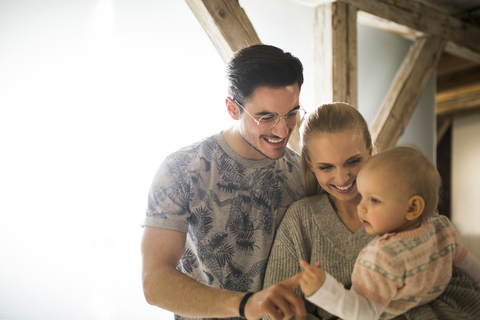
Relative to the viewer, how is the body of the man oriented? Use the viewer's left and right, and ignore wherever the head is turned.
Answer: facing the viewer and to the right of the viewer

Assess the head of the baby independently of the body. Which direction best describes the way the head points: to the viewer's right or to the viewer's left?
to the viewer's left

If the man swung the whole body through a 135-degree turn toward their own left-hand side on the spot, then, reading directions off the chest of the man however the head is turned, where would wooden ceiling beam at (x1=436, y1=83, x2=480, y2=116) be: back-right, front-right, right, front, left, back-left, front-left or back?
front-right

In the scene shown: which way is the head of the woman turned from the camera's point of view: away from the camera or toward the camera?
toward the camera

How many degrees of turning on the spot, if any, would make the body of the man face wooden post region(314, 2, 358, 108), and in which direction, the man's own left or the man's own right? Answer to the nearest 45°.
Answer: approximately 90° to the man's own left

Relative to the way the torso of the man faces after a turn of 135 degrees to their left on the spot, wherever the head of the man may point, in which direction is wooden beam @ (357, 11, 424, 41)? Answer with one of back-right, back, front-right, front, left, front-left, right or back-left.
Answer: front-right

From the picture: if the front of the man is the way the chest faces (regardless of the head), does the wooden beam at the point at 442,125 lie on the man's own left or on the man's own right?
on the man's own left

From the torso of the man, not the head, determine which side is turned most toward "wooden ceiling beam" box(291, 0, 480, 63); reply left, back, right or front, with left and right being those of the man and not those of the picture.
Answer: left

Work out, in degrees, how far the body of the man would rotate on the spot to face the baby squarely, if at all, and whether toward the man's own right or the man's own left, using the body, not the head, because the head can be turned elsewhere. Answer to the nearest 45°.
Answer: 0° — they already face them

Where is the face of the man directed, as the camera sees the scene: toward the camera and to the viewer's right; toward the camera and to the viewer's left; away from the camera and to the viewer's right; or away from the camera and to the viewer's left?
toward the camera and to the viewer's right
